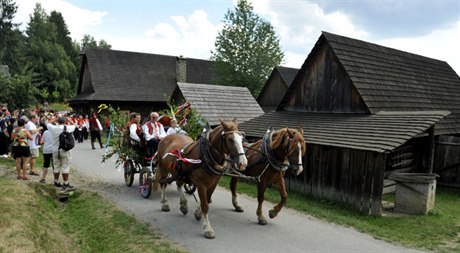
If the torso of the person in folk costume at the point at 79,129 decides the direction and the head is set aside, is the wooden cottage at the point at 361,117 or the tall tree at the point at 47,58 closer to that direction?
the wooden cottage

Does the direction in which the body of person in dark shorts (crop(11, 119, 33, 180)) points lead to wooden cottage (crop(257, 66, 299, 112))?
no

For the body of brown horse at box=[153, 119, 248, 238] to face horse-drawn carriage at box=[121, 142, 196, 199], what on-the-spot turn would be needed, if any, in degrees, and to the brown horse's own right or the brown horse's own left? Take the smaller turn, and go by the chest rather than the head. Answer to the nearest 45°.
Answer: approximately 180°

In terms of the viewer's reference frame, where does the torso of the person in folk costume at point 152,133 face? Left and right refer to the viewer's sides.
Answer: facing the viewer and to the right of the viewer

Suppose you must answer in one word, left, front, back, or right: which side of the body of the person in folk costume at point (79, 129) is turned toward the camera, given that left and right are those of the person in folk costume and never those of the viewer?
front

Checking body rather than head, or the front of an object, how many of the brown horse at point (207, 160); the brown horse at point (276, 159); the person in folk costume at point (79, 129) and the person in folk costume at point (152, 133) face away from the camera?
0

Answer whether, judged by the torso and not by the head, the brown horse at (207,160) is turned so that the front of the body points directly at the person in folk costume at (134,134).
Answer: no

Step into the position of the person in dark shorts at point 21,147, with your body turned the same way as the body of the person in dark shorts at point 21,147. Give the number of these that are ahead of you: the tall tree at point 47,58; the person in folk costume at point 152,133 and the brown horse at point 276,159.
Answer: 1

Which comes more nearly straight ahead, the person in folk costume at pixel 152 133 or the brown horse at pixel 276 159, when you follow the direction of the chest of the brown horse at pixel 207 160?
the brown horse

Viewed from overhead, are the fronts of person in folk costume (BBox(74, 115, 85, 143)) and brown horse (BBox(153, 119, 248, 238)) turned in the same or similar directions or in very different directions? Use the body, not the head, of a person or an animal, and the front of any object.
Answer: same or similar directions

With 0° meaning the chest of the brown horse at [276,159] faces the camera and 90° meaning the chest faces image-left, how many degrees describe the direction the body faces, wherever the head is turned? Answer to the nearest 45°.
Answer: approximately 315°

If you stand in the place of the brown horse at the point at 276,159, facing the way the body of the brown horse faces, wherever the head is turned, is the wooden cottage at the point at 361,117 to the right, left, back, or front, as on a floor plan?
left

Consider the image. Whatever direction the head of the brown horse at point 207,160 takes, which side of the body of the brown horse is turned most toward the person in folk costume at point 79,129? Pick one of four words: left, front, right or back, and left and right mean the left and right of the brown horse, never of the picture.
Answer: back

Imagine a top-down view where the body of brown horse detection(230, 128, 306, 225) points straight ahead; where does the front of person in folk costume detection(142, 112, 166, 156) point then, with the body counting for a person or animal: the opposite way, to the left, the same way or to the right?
the same way

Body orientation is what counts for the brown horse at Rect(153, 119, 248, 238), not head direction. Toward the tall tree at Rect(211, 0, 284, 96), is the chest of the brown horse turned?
no

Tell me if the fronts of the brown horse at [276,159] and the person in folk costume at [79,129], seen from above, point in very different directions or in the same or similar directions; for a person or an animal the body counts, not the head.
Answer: same or similar directions
